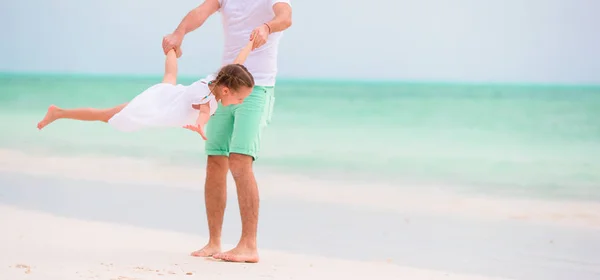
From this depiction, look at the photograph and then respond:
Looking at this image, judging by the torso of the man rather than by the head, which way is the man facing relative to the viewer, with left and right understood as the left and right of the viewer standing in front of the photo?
facing the viewer and to the left of the viewer
